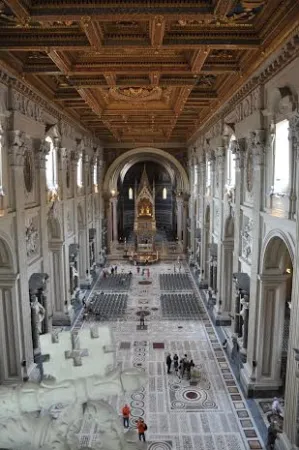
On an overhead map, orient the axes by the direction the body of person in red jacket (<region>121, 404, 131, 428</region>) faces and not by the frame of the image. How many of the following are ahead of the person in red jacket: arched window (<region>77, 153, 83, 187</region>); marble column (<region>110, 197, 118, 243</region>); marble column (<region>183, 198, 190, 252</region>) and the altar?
4

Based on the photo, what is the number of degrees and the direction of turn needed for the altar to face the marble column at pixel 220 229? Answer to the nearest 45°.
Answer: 0° — it already faces it

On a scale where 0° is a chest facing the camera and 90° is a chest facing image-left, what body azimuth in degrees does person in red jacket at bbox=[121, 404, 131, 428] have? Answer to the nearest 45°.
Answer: approximately 180°

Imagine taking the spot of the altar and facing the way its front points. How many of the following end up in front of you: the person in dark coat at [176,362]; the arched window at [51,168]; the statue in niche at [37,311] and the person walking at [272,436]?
4

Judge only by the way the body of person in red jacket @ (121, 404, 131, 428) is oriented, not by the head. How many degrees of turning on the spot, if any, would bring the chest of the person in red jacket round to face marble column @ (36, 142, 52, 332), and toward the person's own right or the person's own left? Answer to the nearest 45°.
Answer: approximately 45° to the person's own left

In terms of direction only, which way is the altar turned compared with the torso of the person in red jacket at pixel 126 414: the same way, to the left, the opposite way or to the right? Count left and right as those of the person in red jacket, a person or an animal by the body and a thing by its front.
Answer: the opposite way

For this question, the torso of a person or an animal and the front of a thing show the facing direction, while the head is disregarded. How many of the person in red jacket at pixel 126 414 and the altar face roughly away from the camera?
1
